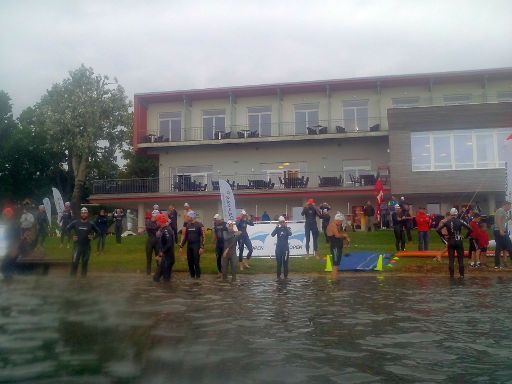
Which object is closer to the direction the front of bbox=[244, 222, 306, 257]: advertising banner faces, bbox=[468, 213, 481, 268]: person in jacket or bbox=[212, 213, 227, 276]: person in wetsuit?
the person in wetsuit

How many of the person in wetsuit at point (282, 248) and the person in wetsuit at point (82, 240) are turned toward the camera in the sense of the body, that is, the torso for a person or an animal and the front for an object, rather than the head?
2

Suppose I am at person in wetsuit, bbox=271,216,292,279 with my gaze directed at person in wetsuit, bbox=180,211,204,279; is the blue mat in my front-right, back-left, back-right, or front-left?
back-right

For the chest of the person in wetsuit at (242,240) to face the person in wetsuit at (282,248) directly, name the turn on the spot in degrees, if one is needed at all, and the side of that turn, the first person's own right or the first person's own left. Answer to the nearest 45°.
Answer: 0° — they already face them

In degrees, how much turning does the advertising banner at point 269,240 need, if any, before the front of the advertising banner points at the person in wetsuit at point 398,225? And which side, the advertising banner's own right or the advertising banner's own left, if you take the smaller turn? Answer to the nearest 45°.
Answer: approximately 90° to the advertising banner's own left

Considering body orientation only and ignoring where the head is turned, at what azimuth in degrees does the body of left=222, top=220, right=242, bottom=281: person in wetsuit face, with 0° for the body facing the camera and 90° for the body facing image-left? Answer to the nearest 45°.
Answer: approximately 0°

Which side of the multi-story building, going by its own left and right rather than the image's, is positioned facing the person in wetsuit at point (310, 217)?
front

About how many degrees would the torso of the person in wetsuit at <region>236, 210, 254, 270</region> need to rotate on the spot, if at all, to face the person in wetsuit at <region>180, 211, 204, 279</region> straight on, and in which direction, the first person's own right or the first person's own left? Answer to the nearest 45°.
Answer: approximately 90° to the first person's own right

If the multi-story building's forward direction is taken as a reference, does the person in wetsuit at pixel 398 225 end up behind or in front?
in front

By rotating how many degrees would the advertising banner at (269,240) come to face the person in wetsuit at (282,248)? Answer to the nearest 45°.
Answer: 0° — it already faces them

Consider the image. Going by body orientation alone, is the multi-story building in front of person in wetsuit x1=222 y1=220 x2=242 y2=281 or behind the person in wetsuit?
behind

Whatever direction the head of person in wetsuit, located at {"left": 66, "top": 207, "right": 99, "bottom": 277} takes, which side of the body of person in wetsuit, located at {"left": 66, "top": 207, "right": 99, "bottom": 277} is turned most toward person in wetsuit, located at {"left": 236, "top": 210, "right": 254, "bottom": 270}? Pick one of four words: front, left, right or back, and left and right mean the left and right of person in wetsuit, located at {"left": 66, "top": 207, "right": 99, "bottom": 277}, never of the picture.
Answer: left
